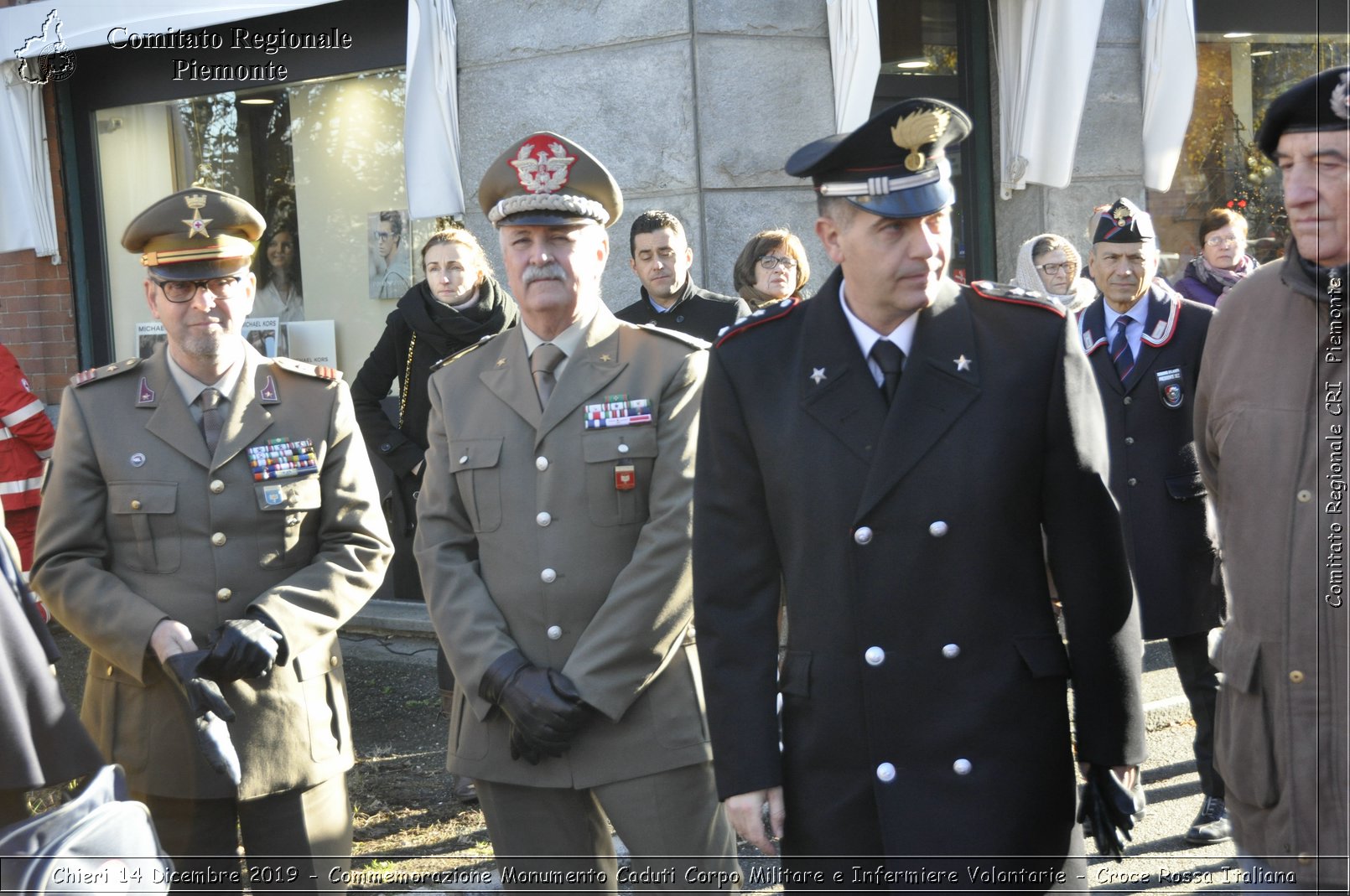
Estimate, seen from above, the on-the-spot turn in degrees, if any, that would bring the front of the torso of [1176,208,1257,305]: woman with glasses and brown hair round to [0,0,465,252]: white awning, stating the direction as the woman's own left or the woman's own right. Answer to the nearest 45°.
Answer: approximately 90° to the woman's own right

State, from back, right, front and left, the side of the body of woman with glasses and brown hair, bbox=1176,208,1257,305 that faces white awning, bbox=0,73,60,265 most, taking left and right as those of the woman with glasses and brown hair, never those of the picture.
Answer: right

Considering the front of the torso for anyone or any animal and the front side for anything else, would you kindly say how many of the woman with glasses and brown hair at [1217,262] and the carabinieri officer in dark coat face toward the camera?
2

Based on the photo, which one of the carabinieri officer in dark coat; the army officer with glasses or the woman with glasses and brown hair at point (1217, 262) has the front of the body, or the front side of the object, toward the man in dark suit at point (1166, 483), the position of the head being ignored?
the woman with glasses and brown hair

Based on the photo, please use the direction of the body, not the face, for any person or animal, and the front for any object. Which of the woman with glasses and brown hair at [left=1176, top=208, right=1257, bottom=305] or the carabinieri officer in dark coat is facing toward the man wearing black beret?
the woman with glasses and brown hair

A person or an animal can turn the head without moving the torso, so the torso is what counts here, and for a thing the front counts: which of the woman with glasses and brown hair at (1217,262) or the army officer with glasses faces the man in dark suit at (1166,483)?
the woman with glasses and brown hair

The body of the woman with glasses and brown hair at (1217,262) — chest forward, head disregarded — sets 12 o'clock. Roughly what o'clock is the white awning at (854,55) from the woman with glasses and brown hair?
The white awning is roughly at 4 o'clock from the woman with glasses and brown hair.

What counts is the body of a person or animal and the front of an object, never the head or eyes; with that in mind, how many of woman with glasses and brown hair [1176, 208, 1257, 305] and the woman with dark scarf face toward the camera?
2

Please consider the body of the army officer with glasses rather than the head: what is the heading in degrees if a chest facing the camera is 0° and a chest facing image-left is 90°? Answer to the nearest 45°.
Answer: approximately 0°

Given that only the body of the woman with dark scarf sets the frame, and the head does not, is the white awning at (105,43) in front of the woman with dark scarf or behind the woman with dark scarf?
behind
